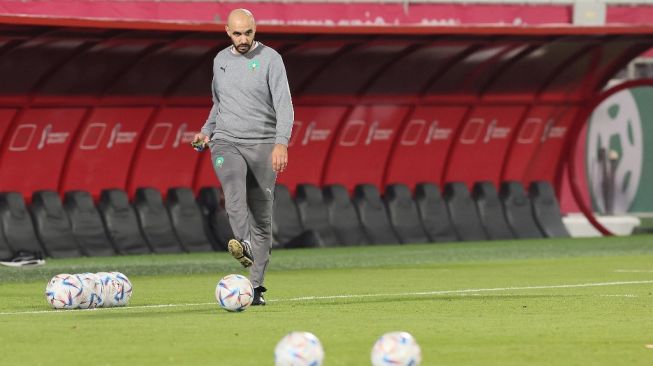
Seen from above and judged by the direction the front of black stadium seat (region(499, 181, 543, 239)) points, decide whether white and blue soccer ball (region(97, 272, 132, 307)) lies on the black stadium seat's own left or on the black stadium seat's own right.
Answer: on the black stadium seat's own right

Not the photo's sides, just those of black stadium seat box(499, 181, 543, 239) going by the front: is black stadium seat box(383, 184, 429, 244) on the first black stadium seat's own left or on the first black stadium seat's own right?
on the first black stadium seat's own right

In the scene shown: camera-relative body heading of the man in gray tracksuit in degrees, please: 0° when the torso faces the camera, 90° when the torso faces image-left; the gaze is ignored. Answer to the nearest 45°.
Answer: approximately 0°

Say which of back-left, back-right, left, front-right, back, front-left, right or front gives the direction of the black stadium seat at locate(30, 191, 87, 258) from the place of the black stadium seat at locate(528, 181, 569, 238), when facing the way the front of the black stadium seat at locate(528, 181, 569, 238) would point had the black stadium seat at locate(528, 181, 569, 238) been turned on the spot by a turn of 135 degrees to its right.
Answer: front-left

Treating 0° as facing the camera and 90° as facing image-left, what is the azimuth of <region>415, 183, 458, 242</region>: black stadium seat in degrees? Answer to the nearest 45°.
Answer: approximately 315°

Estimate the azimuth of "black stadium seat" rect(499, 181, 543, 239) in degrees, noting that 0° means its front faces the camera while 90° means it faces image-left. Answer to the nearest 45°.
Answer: approximately 315°
